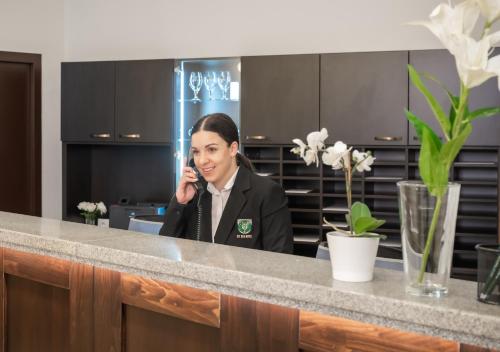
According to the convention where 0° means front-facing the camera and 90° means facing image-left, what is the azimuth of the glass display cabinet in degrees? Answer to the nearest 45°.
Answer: approximately 0°

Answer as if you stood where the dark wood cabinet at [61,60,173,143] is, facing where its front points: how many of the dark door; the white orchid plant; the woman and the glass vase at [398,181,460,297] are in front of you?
3

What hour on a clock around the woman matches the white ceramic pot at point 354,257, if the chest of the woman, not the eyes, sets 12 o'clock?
The white ceramic pot is roughly at 10 o'clock from the woman.

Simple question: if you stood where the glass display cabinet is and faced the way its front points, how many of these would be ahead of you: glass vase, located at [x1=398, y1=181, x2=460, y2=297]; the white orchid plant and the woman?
3

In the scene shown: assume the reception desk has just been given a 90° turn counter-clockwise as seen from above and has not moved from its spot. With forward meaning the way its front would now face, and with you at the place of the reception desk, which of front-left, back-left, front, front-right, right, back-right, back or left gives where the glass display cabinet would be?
back-left

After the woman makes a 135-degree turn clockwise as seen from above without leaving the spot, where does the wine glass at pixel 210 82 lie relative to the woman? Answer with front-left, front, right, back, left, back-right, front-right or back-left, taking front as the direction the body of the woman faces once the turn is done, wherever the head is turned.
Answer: front

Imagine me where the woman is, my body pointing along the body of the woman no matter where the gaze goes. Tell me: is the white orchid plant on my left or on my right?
on my left

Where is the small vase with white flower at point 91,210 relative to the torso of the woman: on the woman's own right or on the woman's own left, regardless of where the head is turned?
on the woman's own right

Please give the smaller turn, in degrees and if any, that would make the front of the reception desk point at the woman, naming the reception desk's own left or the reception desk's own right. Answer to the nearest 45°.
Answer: approximately 135° to the reception desk's own right

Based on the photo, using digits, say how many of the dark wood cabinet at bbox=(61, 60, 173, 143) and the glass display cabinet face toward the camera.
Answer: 2

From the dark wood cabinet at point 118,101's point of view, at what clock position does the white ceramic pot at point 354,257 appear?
The white ceramic pot is roughly at 12 o'clock from the dark wood cabinet.
